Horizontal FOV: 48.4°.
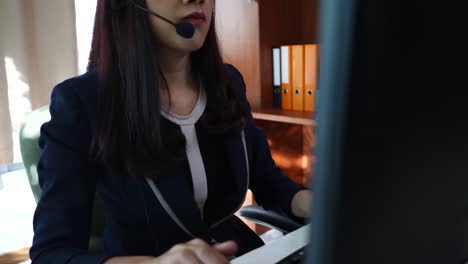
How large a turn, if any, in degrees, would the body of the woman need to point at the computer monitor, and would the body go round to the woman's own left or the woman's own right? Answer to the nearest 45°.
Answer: approximately 45° to the woman's own right

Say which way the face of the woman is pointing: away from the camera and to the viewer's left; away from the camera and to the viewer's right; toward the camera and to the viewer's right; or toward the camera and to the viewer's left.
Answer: toward the camera and to the viewer's right

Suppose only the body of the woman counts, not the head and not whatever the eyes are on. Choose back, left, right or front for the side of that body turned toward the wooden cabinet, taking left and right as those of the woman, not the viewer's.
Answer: left

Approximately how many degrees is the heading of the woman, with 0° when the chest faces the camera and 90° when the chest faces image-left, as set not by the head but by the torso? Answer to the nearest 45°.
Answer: approximately 315°
